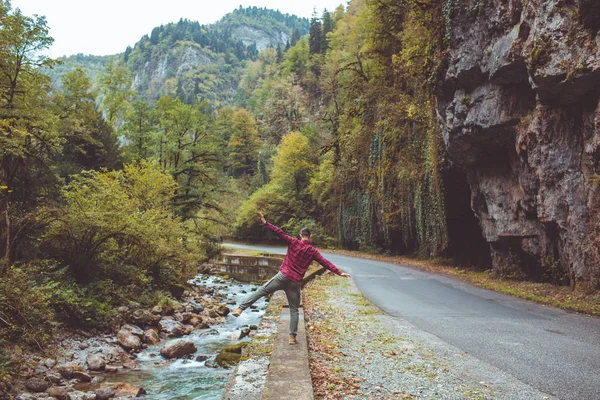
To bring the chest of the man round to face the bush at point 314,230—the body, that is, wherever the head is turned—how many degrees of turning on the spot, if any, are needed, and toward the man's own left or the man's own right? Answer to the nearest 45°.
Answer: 0° — they already face it

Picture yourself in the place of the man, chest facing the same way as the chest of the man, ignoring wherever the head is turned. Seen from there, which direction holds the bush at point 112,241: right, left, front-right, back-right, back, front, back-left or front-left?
front-left

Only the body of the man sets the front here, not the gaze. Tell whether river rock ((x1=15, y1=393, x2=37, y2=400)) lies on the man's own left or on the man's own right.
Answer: on the man's own left

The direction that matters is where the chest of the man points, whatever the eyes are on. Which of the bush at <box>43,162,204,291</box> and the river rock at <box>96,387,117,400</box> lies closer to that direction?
the bush

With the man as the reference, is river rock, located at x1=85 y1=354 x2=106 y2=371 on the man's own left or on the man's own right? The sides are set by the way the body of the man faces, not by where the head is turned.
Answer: on the man's own left

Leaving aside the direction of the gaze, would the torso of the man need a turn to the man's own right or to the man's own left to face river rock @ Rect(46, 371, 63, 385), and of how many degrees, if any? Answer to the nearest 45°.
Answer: approximately 90° to the man's own left

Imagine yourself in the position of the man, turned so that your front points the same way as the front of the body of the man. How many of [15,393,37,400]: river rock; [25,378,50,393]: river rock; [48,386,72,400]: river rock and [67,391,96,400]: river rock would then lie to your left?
4

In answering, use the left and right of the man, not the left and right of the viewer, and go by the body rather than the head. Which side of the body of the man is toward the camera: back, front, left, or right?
back

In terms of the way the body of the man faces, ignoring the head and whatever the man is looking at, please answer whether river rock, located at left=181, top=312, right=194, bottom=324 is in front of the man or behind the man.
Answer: in front
